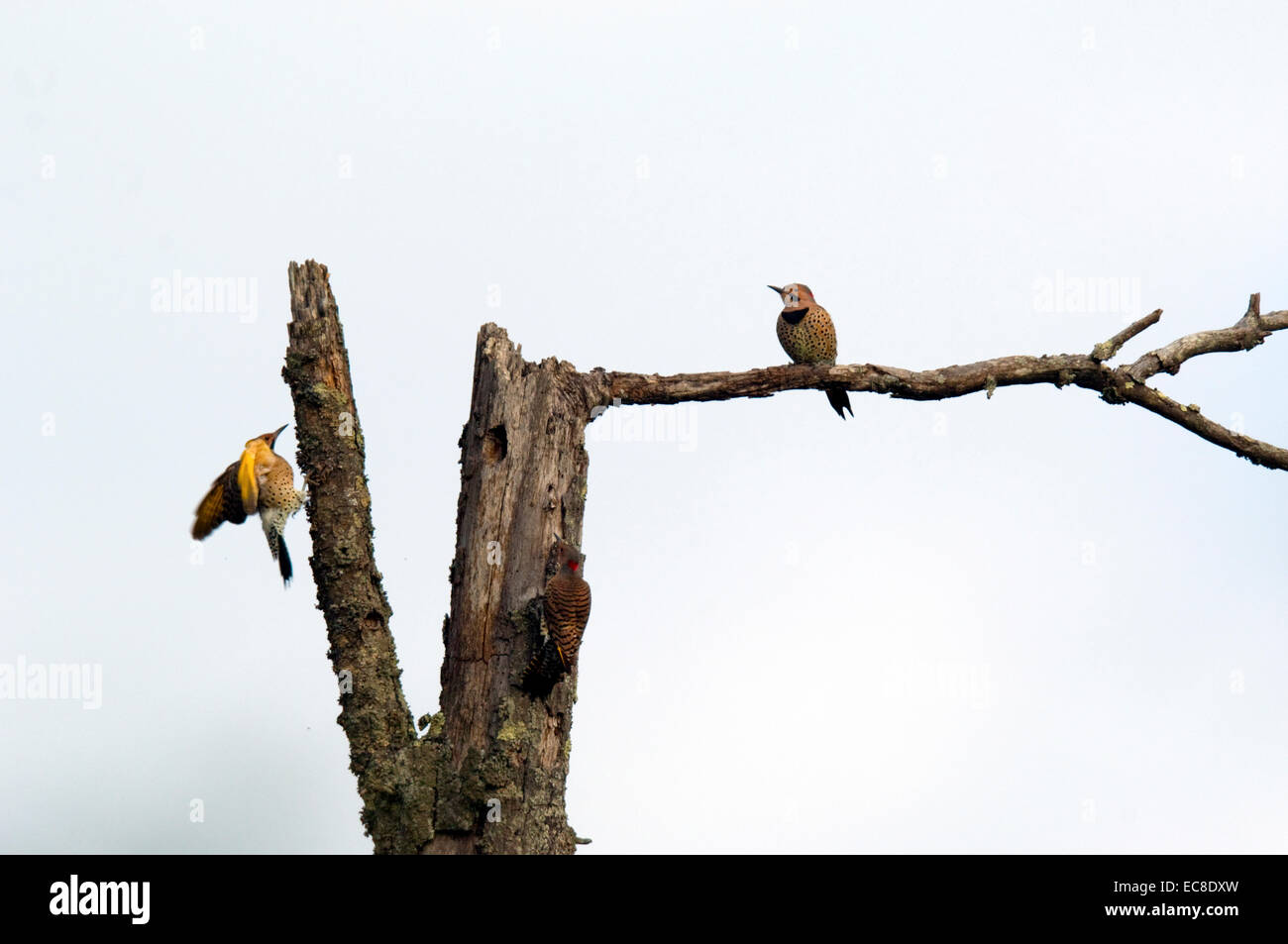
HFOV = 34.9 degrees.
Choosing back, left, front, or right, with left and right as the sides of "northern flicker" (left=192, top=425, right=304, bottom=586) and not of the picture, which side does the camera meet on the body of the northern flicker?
right

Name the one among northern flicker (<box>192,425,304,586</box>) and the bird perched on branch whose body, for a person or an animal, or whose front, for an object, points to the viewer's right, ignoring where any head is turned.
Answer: the northern flicker

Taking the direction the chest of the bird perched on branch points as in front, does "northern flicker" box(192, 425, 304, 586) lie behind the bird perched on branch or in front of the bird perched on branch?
in front

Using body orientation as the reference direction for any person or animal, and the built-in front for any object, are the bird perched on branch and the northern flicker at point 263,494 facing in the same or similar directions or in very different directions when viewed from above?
very different directions

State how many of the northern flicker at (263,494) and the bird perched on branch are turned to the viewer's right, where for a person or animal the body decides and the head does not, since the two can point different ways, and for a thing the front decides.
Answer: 1

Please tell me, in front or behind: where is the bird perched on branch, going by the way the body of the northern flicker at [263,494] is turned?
in front
